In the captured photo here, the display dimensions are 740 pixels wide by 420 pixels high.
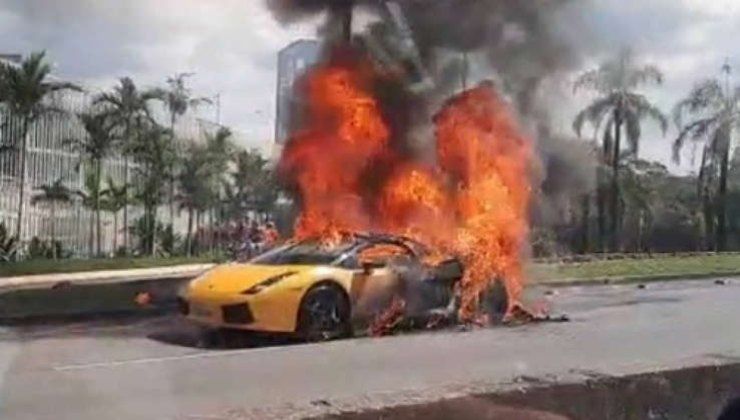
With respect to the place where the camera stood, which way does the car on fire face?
facing the viewer and to the left of the viewer

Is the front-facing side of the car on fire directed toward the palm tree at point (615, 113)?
no

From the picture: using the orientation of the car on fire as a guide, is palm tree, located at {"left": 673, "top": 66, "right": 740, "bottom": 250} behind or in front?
behind

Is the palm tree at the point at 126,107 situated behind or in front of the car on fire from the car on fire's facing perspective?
in front

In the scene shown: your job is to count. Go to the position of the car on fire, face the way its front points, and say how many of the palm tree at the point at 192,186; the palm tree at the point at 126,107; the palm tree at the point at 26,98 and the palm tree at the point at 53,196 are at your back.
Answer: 0

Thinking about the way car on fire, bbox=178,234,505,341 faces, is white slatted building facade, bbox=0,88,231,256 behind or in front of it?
in front

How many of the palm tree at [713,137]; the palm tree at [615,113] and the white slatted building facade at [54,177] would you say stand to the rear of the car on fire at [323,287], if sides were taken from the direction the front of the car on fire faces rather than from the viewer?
2

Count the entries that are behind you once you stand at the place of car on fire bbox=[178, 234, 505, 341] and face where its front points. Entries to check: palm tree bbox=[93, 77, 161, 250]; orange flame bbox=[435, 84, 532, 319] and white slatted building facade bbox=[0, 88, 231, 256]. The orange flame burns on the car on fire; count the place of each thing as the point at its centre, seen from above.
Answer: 1

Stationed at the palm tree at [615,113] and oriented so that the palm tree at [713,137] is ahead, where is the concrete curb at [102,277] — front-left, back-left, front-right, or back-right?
back-right
